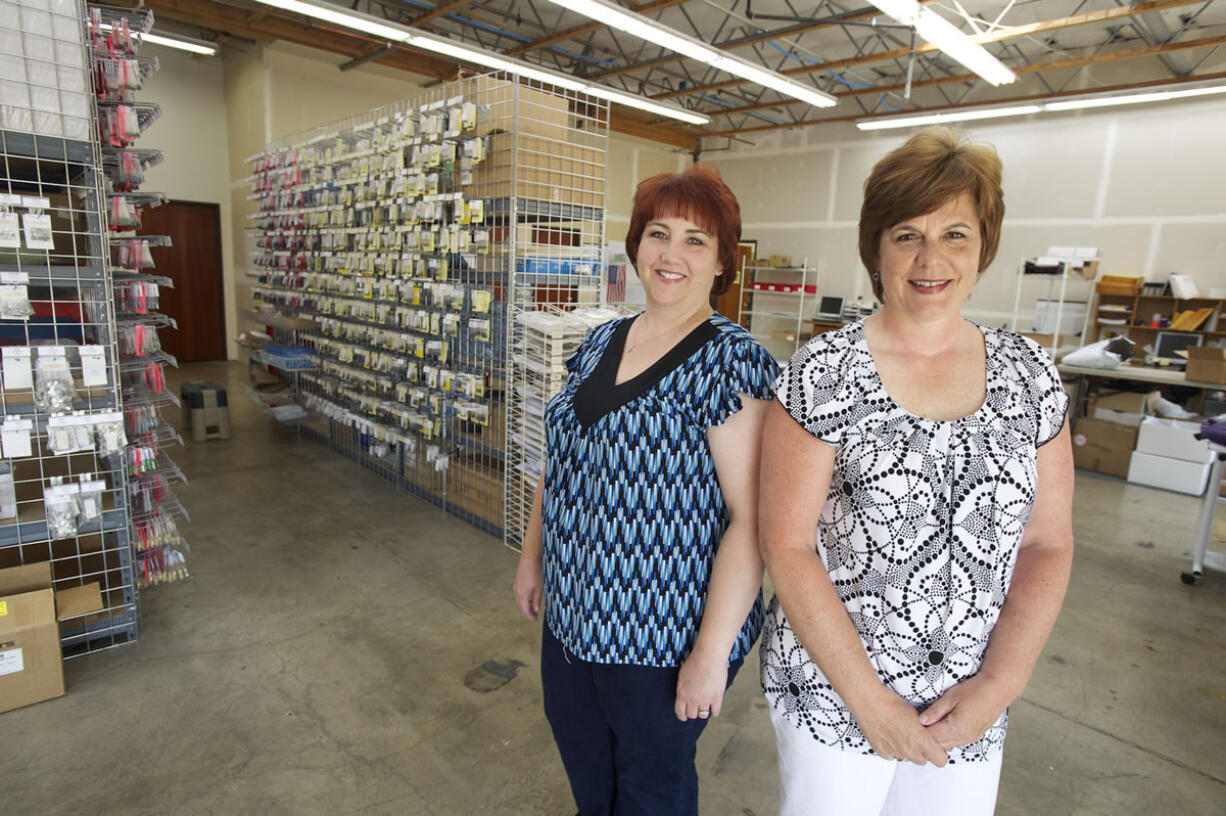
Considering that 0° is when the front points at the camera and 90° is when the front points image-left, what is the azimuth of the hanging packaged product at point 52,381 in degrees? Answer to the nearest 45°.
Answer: approximately 0°

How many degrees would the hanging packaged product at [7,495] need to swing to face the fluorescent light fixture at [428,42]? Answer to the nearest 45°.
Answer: approximately 135° to its left

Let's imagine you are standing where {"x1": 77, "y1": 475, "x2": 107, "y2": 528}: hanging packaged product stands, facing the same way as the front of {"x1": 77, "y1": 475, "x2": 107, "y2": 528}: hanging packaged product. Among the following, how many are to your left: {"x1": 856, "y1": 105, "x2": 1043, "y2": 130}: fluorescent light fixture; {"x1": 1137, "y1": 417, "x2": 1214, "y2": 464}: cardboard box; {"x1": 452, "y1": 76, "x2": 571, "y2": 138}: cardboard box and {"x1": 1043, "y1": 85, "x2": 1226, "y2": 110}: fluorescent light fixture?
4

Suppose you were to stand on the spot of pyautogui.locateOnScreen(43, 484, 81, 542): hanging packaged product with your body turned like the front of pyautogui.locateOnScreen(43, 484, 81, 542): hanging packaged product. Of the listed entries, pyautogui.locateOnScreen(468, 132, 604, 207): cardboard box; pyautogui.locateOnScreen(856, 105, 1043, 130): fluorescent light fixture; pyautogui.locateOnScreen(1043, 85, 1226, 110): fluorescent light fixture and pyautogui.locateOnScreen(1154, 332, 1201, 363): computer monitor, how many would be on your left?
4

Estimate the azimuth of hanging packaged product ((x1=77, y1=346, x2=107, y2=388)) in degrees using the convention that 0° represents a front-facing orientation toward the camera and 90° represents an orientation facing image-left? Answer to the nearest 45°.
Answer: approximately 0°

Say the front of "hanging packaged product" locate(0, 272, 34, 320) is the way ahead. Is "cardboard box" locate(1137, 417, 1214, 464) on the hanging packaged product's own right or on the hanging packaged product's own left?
on the hanging packaged product's own left
